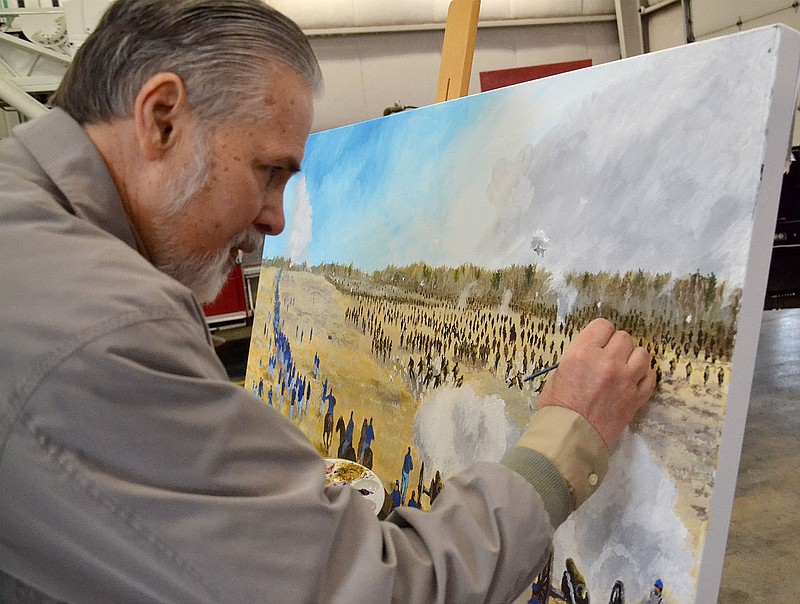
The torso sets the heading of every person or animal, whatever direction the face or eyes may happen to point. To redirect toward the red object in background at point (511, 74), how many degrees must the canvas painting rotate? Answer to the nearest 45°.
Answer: approximately 135° to its right

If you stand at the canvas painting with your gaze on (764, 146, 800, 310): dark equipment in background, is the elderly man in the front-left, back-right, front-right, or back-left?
back-left

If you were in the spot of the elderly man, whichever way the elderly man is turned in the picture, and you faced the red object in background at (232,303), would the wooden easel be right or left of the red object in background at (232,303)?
right

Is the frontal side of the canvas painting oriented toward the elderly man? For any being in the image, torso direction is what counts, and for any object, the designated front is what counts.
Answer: yes

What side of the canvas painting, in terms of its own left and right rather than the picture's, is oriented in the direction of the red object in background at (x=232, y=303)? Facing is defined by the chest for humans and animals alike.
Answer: right

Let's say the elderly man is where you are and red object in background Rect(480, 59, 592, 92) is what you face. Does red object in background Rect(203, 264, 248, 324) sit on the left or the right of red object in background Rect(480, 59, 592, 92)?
left

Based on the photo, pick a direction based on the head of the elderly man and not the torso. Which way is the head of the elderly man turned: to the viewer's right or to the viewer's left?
to the viewer's right

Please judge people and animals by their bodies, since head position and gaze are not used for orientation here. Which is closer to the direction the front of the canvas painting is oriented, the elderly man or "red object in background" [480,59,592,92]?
the elderly man

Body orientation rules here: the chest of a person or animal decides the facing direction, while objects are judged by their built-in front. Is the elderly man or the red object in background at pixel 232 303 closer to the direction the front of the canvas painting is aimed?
the elderly man

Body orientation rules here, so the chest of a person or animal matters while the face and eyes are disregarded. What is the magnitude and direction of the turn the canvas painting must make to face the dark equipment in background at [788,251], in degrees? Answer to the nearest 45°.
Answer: approximately 180°

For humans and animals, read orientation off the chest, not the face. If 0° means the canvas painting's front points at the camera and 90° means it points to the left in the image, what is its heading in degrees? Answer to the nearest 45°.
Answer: approximately 45°
